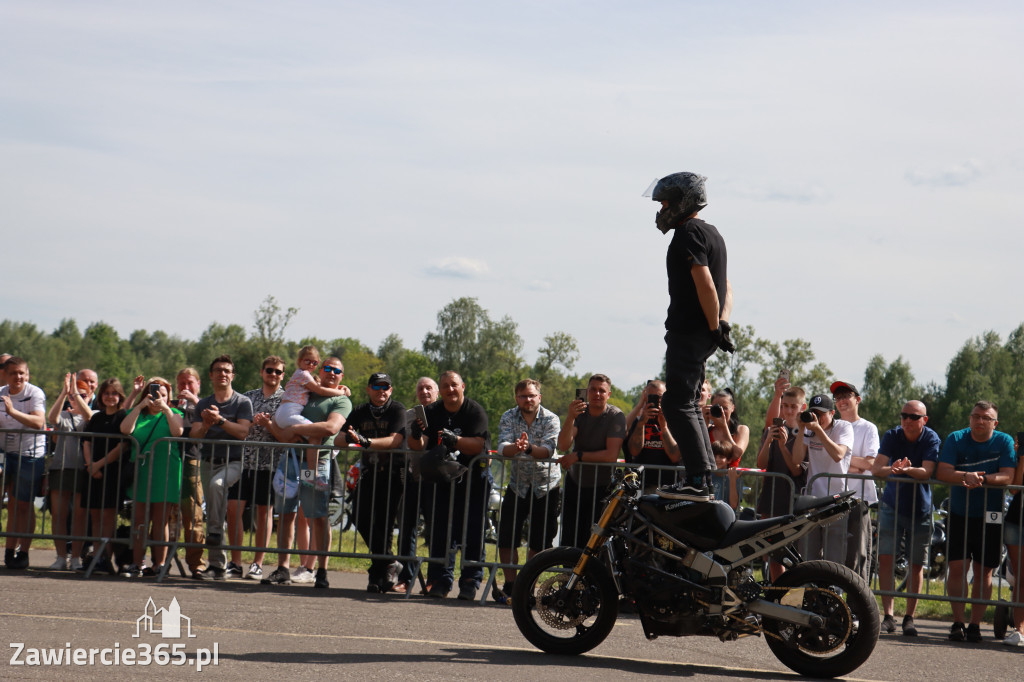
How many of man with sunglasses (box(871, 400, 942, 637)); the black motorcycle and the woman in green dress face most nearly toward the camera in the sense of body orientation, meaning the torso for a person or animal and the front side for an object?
2

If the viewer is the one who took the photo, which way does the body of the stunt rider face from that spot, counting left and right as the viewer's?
facing to the left of the viewer

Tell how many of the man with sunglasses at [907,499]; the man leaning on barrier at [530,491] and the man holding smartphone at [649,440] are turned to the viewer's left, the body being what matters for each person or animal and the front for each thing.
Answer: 0

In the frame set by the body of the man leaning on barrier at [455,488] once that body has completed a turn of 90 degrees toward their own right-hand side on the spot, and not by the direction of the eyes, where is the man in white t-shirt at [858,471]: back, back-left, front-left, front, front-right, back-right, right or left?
back

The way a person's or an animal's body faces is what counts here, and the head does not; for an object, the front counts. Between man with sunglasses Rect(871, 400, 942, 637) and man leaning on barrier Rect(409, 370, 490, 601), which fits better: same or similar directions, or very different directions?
same or similar directions

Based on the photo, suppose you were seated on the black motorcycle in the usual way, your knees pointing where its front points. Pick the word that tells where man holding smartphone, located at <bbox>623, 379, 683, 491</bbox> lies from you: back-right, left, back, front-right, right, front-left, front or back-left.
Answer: right

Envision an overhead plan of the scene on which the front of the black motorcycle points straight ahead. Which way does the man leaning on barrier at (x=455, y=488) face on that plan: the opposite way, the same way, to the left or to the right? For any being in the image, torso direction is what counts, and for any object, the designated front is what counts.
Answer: to the left

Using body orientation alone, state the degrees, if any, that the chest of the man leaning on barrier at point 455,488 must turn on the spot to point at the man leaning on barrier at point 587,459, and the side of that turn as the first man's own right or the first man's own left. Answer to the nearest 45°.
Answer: approximately 90° to the first man's own left

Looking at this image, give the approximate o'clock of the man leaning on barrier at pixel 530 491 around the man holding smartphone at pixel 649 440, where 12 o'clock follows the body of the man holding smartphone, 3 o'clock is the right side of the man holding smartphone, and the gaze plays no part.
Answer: The man leaning on barrier is roughly at 3 o'clock from the man holding smartphone.

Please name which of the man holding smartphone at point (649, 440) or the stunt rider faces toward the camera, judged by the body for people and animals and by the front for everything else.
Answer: the man holding smartphone

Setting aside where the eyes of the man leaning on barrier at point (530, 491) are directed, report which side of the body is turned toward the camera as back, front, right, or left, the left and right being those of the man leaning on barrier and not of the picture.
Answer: front

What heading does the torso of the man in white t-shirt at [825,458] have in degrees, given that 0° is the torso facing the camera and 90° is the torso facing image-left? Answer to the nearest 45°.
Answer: approximately 45°

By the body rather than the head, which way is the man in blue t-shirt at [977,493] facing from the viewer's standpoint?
toward the camera

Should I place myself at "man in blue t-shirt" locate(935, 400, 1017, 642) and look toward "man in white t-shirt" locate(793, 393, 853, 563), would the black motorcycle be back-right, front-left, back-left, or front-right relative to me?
front-left

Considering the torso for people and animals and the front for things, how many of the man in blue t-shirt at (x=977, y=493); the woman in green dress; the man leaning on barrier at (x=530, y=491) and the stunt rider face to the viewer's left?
1

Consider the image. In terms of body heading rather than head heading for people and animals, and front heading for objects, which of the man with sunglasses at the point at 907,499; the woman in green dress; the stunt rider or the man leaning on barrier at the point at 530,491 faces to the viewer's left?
the stunt rider

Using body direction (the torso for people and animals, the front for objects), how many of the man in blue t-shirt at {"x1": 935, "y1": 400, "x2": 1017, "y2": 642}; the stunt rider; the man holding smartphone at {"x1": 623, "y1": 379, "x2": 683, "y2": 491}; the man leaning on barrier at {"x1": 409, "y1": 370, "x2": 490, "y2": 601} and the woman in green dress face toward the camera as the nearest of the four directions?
4

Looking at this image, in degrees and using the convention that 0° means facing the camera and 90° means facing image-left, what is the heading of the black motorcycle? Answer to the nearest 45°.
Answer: approximately 90°

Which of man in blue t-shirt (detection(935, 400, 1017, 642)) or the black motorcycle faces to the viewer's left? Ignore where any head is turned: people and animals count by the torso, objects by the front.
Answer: the black motorcycle

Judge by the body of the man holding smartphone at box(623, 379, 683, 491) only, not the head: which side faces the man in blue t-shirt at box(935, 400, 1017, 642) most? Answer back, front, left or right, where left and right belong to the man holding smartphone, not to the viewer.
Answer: left

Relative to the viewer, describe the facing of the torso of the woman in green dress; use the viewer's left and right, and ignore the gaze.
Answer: facing the viewer
